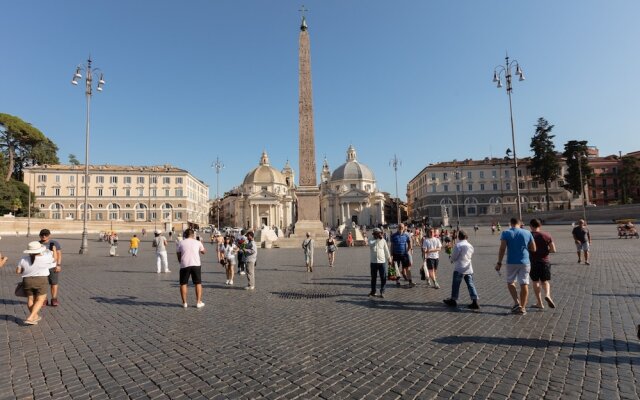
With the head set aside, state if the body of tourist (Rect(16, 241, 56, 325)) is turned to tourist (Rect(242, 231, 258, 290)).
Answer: no

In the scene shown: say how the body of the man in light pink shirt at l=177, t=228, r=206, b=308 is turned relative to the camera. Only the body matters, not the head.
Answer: away from the camera

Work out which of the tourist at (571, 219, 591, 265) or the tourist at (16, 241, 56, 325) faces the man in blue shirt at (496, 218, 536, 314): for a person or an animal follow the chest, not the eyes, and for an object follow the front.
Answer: the tourist at (571, 219, 591, 265)

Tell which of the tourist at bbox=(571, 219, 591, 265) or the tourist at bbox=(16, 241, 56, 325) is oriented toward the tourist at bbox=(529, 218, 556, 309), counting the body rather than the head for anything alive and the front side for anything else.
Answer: the tourist at bbox=(571, 219, 591, 265)

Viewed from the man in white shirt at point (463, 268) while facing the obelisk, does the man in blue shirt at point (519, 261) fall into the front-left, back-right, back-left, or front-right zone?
back-right

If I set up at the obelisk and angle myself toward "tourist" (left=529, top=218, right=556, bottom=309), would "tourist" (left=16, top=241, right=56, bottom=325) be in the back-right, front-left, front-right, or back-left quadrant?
front-right

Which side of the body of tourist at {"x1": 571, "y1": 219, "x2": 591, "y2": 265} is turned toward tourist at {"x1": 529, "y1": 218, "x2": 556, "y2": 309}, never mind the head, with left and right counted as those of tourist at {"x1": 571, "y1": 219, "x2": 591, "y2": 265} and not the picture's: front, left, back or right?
front

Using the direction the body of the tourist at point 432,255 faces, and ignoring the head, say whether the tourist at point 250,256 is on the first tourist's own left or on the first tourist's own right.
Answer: on the first tourist's own right

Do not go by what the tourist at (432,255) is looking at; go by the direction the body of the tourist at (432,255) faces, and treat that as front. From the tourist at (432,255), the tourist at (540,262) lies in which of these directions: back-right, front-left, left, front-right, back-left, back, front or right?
front-left

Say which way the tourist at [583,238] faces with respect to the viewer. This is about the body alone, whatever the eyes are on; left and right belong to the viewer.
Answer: facing the viewer

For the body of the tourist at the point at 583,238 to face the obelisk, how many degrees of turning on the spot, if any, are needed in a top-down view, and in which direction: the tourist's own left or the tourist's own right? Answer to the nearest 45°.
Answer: approximately 135° to the tourist's own right
